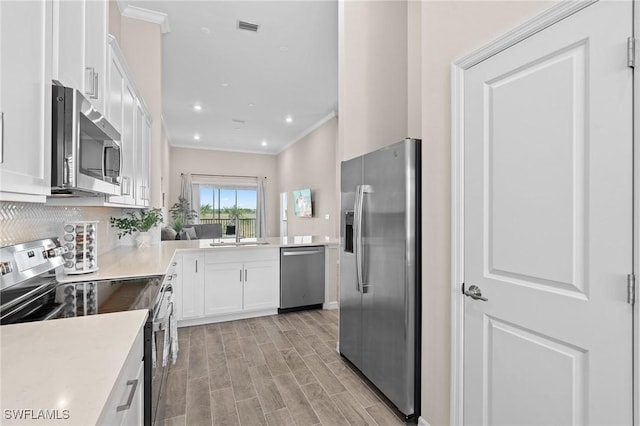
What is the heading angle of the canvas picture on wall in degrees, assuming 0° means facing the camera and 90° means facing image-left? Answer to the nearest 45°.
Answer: approximately 45°

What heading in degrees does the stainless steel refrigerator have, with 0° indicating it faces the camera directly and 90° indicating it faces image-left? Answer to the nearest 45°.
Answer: approximately 45°

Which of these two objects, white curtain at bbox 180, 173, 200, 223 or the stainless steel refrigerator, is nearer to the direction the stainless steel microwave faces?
the stainless steel refrigerator

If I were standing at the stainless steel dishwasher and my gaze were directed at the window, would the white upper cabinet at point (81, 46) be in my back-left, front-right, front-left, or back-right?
back-left

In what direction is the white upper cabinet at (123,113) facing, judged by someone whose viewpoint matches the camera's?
facing to the right of the viewer

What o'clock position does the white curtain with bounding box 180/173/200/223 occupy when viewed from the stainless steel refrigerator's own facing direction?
The white curtain is roughly at 3 o'clock from the stainless steel refrigerator.

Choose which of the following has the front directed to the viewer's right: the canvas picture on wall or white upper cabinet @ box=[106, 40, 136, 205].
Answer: the white upper cabinet

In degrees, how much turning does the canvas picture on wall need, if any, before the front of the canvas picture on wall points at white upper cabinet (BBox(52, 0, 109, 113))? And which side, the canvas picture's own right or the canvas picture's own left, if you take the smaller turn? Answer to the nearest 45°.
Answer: approximately 45° to the canvas picture's own left

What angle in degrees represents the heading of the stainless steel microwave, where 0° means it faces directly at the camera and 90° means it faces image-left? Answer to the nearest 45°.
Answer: approximately 315°

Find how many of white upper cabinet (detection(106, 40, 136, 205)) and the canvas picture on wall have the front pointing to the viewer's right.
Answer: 1
